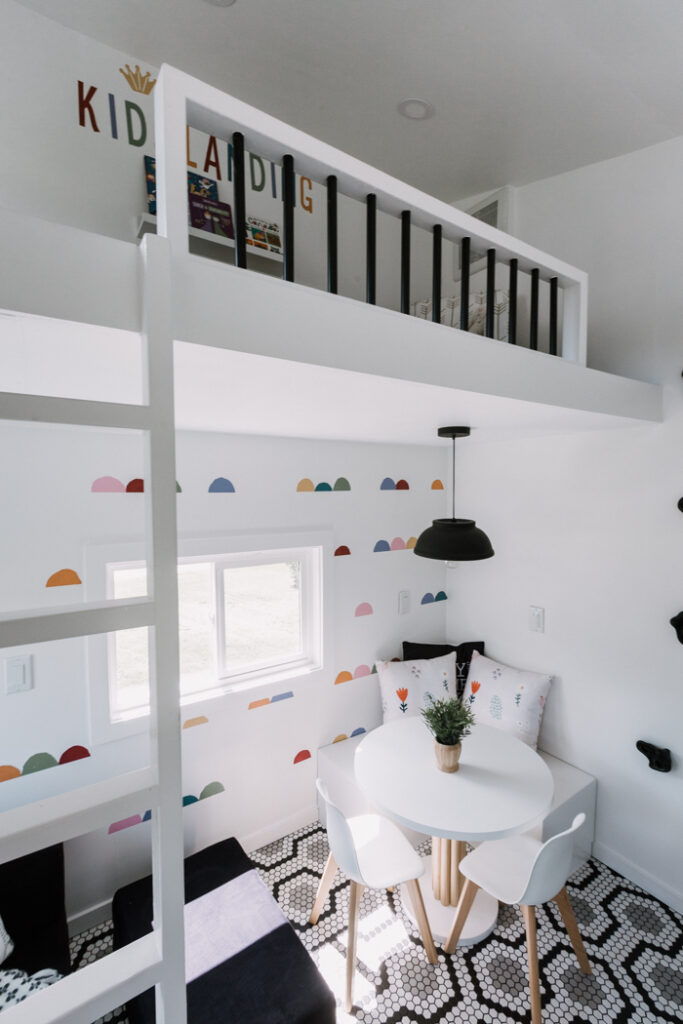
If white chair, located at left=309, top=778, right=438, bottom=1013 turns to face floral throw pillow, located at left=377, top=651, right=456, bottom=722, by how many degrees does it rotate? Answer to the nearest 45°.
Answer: approximately 45° to its left

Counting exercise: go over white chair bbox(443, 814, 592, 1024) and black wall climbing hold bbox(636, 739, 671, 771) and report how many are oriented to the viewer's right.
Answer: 0

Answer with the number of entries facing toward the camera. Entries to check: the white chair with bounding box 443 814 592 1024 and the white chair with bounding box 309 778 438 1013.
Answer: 0

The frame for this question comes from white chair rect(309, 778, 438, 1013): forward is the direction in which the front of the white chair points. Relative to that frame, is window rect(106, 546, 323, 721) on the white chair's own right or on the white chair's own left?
on the white chair's own left

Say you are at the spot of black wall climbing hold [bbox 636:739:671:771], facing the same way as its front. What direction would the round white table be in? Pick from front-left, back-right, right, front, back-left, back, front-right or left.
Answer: front

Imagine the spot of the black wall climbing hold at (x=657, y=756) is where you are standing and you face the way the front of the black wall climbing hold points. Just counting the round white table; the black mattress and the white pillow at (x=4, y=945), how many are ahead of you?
3

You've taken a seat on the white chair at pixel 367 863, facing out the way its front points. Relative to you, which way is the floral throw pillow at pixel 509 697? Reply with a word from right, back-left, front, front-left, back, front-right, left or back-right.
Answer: front

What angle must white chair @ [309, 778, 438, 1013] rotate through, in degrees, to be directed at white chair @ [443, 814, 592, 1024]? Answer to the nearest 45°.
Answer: approximately 45° to its right

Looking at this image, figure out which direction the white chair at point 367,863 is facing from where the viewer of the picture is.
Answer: facing away from the viewer and to the right of the viewer

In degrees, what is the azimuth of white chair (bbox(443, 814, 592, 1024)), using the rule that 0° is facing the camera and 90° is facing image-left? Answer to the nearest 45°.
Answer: approximately 135°

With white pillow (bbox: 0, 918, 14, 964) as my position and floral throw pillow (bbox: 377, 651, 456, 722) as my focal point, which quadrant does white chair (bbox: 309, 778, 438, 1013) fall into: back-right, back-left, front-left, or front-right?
front-right

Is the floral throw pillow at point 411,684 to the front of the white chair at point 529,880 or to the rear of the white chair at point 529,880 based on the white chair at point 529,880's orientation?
to the front

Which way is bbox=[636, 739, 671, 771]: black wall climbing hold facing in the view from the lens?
facing the viewer and to the left of the viewer
